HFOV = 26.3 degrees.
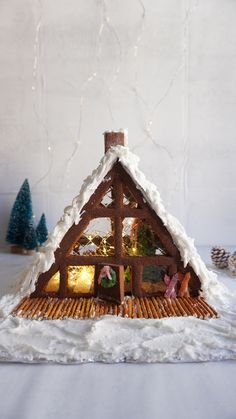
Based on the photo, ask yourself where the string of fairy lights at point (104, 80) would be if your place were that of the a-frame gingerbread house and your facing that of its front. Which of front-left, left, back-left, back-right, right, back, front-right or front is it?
back

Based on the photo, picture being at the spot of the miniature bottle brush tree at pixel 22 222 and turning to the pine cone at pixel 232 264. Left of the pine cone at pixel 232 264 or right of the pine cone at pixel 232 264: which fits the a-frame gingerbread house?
right

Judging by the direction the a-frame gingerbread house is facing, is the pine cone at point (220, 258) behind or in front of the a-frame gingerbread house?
behind

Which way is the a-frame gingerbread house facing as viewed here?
toward the camera

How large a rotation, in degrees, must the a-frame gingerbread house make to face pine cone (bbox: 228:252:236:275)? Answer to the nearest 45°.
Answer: approximately 135° to its left

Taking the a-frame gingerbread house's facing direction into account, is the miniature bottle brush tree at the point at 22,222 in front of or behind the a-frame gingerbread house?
behind
